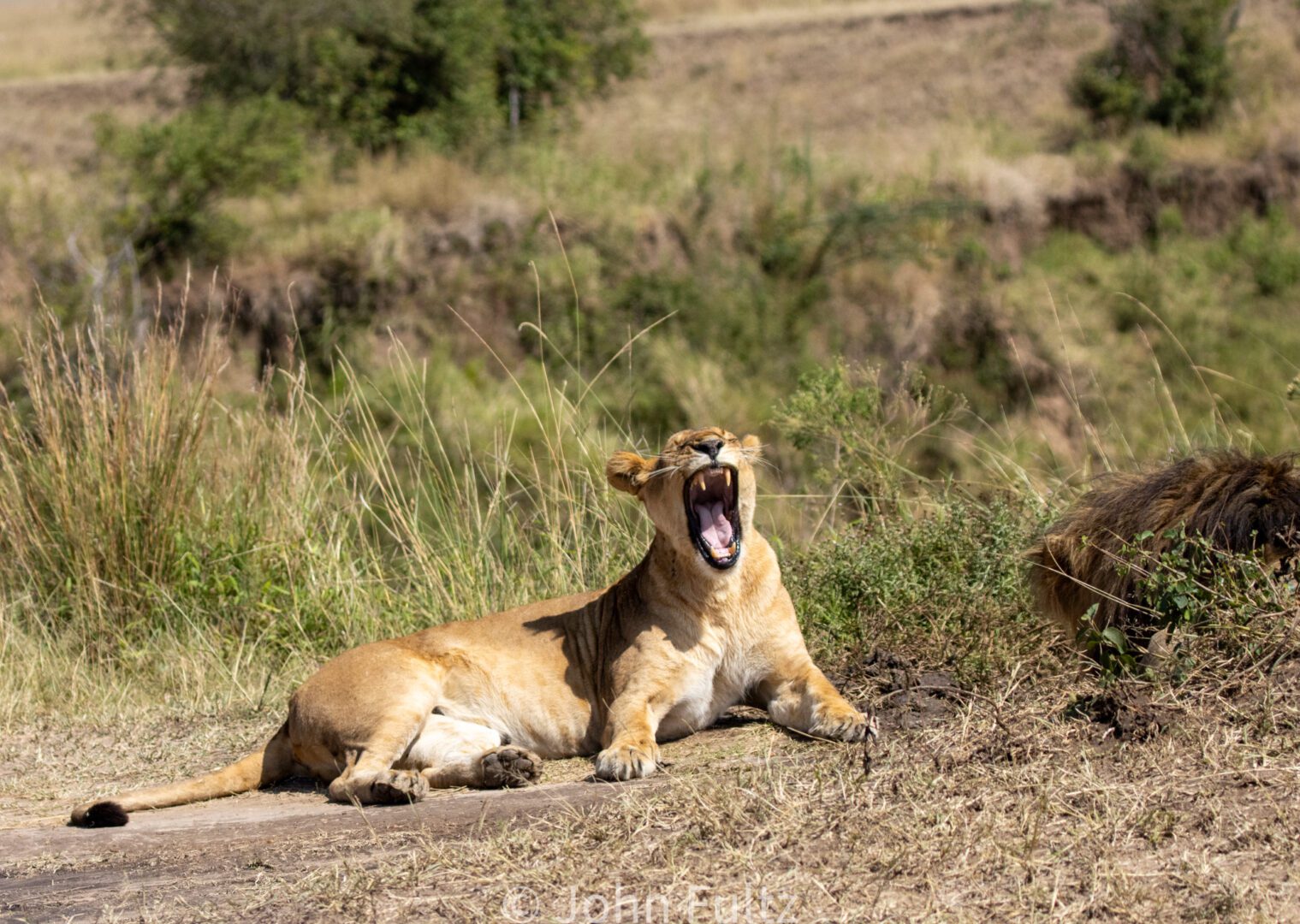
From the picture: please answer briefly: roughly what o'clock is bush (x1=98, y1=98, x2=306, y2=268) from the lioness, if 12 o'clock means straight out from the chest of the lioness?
The bush is roughly at 7 o'clock from the lioness.

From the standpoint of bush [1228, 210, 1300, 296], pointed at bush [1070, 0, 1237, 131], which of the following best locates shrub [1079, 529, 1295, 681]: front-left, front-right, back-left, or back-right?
back-left

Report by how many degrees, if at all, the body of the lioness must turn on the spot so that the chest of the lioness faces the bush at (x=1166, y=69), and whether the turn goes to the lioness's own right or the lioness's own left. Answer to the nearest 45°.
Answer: approximately 90° to the lioness's own left

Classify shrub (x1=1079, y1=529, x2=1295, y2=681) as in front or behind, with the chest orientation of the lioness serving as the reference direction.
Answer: in front

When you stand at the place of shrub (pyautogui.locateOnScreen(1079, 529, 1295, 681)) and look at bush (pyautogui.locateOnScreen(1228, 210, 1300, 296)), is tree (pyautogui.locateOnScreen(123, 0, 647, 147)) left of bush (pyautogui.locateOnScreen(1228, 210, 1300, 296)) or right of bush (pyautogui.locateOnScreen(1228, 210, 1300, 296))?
left

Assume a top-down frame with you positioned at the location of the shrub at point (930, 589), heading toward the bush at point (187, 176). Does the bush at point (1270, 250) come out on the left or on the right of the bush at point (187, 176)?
right

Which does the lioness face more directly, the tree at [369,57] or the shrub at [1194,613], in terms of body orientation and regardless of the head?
the shrub

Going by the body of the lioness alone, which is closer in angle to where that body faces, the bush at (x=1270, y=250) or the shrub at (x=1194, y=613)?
the shrub

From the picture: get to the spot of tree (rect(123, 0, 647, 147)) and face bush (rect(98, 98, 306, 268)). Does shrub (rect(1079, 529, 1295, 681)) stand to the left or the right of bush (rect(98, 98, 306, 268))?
left

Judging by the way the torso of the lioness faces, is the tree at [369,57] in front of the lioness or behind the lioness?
behind

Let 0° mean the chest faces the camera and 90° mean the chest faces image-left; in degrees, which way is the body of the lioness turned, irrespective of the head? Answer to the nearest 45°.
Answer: approximately 315°
